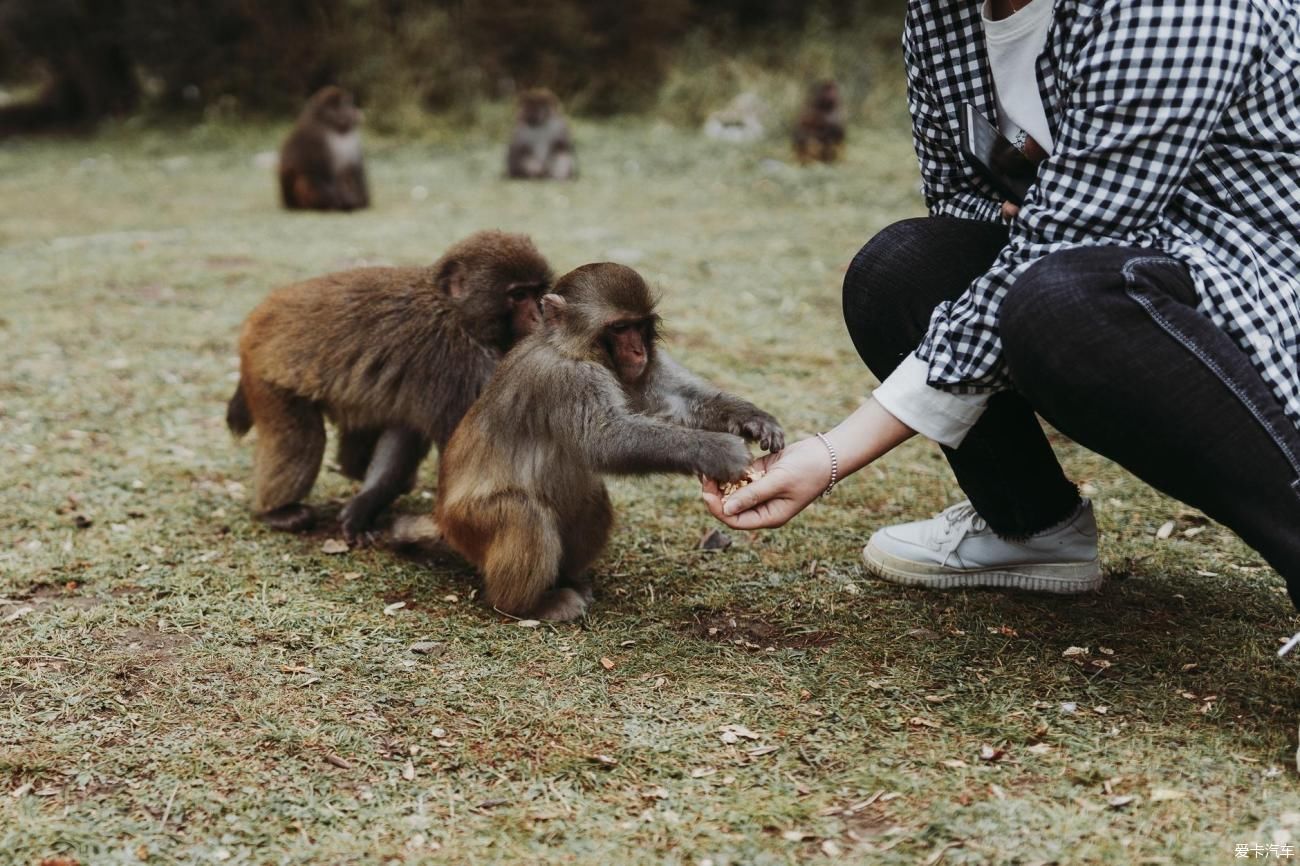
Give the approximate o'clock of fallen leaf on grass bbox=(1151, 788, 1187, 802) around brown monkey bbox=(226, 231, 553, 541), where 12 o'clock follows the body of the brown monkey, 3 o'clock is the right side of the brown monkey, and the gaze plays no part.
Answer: The fallen leaf on grass is roughly at 2 o'clock from the brown monkey.

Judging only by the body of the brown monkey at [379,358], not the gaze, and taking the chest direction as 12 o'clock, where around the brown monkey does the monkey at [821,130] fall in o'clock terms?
The monkey is roughly at 10 o'clock from the brown monkey.

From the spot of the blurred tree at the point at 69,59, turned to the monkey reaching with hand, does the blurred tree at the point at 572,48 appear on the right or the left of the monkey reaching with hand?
left

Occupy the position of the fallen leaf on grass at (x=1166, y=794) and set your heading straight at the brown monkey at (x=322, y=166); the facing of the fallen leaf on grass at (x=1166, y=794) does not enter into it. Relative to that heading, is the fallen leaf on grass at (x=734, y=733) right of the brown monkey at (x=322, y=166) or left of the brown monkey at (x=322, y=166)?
left

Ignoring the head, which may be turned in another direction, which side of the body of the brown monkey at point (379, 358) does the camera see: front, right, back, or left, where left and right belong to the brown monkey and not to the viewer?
right

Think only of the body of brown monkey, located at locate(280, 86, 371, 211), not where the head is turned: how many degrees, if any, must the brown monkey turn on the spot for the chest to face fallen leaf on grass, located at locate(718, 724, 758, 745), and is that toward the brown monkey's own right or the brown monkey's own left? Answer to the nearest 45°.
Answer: approximately 45° to the brown monkey's own right

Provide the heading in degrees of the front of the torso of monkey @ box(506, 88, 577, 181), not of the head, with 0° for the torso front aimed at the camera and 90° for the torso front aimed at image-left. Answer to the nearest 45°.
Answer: approximately 0°

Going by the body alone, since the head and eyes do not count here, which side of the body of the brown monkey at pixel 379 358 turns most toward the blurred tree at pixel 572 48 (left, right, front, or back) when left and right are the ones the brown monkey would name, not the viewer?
left

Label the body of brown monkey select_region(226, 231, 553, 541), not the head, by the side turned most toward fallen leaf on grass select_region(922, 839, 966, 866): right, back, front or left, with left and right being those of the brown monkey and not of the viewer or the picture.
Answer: right

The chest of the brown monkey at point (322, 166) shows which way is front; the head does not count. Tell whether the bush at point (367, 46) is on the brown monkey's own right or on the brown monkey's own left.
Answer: on the brown monkey's own left

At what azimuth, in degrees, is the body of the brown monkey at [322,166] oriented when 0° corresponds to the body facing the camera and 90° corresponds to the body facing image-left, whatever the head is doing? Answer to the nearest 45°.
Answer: approximately 315°

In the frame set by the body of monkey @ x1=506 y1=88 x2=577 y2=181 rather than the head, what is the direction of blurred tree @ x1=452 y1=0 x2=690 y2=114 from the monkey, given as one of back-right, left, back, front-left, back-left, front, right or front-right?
back

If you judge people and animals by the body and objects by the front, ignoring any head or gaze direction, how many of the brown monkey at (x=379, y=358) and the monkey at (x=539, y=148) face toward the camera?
1

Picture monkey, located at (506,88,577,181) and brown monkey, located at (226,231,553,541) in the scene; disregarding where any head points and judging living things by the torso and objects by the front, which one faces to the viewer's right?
the brown monkey

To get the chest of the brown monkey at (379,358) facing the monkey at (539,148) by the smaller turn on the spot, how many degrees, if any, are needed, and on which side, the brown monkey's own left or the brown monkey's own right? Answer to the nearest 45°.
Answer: approximately 90° to the brown monkey's own left

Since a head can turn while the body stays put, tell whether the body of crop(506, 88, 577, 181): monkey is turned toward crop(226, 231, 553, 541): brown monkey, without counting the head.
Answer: yes
